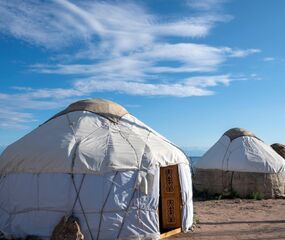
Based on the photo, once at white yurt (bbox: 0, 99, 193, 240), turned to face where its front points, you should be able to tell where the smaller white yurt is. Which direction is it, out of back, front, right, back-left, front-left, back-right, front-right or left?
left

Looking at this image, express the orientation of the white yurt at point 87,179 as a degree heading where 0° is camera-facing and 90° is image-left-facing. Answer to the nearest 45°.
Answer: approximately 315°
